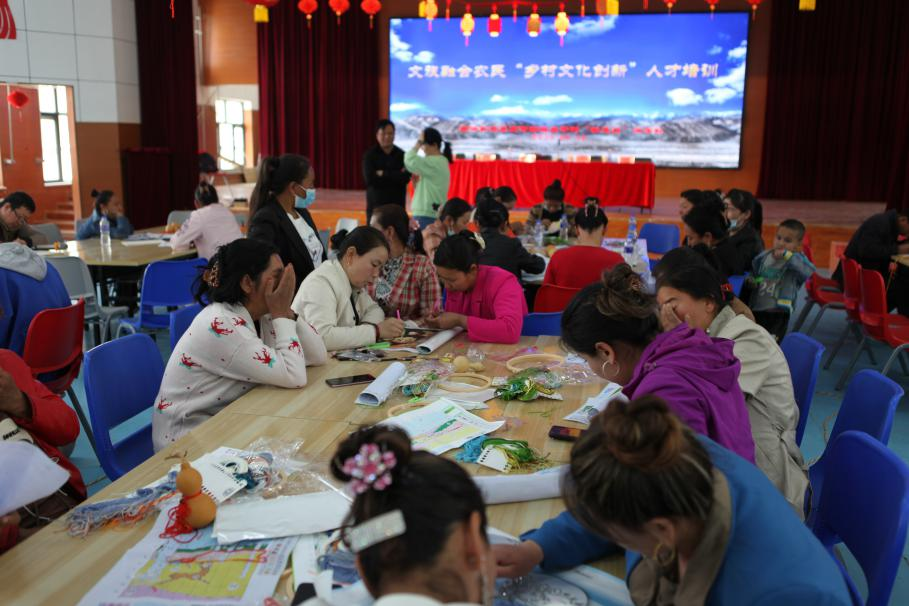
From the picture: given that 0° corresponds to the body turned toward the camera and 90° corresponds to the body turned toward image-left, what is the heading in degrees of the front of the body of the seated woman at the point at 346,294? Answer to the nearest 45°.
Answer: approximately 315°

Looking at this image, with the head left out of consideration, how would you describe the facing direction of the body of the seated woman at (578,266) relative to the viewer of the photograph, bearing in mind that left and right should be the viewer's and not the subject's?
facing away from the viewer

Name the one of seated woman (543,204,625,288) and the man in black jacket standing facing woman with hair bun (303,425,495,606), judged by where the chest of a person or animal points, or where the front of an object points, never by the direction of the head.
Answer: the man in black jacket standing

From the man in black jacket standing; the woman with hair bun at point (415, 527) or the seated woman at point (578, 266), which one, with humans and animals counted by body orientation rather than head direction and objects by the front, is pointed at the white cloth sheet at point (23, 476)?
the man in black jacket standing

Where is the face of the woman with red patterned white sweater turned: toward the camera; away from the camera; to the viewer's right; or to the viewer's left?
to the viewer's right

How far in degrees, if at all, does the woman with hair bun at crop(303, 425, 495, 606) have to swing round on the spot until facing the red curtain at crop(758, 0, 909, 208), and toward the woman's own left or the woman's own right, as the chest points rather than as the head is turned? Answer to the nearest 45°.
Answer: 0° — they already face it

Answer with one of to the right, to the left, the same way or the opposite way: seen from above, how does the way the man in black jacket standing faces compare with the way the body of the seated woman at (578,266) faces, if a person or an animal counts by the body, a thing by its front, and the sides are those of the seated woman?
the opposite way

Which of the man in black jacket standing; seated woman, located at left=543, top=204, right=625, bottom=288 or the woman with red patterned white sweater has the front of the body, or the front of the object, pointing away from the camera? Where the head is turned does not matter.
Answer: the seated woman

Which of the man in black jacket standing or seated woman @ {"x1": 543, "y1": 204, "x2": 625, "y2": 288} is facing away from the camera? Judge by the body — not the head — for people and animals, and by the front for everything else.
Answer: the seated woman

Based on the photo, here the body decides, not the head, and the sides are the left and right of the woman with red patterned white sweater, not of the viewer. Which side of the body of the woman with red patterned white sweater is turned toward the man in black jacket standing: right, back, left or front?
left

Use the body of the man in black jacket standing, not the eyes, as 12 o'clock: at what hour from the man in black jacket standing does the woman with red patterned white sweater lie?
The woman with red patterned white sweater is roughly at 12 o'clock from the man in black jacket standing.

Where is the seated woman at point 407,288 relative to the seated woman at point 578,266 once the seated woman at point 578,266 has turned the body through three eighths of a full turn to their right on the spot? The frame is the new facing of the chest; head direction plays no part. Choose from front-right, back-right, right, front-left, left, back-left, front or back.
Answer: right

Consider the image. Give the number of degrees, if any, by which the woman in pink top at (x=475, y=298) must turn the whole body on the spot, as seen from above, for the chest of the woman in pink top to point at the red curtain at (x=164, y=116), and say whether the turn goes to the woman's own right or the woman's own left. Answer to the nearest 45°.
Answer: approximately 90° to the woman's own right

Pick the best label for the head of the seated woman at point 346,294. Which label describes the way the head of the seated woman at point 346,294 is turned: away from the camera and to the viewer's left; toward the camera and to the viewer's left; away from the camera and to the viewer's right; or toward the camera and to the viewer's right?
toward the camera and to the viewer's right
